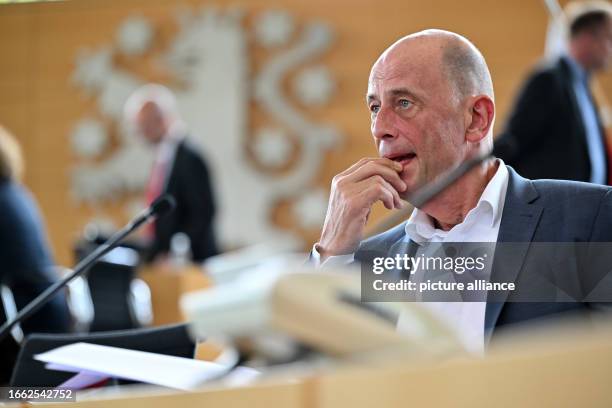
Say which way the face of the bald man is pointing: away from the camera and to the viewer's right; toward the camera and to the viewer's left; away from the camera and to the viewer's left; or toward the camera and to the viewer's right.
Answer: toward the camera and to the viewer's left

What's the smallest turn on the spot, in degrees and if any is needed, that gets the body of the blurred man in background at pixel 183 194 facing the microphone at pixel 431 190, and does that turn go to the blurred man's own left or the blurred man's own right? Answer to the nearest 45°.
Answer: approximately 45° to the blurred man's own left

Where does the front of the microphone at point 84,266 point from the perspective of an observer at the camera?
facing to the right of the viewer

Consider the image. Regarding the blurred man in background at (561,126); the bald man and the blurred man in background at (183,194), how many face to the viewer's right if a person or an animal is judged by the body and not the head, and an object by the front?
1

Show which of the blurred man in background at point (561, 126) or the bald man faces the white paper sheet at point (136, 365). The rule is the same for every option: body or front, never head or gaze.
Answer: the bald man

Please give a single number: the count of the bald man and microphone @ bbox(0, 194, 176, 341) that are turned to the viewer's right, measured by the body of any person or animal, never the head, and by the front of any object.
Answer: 1

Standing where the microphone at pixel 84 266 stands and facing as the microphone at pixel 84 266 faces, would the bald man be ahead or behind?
ahead

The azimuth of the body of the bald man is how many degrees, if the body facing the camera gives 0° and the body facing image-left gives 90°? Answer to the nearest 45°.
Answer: approximately 45°
